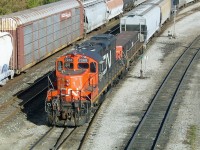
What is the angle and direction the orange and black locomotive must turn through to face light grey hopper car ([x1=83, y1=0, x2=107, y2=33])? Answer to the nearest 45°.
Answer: approximately 135° to its right

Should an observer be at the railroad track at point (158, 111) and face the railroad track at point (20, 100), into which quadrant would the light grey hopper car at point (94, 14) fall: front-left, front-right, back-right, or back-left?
front-right

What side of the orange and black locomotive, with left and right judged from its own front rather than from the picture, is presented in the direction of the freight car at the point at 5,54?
right

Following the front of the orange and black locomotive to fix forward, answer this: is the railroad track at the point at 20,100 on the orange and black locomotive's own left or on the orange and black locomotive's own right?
on the orange and black locomotive's own right

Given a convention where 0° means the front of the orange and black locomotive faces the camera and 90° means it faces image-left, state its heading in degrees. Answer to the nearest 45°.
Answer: approximately 45°
